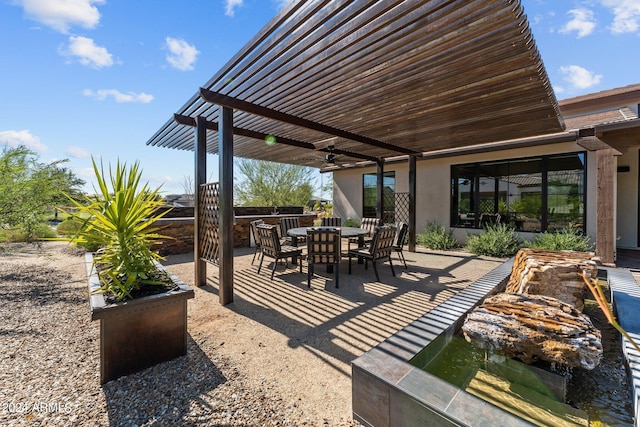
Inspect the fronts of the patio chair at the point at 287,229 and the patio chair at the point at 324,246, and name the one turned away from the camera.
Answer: the patio chair at the point at 324,246

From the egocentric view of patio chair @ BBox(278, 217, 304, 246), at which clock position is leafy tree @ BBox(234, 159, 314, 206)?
The leafy tree is roughly at 7 o'clock from the patio chair.

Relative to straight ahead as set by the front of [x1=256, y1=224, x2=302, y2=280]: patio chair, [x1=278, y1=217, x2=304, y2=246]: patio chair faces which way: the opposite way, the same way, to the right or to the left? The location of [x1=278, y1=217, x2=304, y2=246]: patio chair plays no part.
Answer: to the right

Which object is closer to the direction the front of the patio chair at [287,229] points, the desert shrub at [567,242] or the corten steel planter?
the desert shrub

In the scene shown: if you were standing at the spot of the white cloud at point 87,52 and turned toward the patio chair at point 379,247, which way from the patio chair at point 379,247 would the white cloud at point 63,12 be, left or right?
right

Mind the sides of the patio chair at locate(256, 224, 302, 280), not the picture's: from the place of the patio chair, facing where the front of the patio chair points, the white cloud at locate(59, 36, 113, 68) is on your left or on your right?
on your left

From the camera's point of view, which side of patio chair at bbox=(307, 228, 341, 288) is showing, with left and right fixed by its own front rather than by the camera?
back

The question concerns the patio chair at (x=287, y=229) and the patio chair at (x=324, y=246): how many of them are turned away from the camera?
1

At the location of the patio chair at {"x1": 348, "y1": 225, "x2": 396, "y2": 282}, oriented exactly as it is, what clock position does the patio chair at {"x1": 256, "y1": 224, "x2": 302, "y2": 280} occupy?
the patio chair at {"x1": 256, "y1": 224, "x2": 302, "y2": 280} is roughly at 10 o'clock from the patio chair at {"x1": 348, "y1": 225, "x2": 396, "y2": 282}.

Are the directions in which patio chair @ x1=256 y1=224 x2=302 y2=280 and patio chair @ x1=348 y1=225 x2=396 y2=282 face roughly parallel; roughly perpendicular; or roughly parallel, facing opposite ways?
roughly perpendicular

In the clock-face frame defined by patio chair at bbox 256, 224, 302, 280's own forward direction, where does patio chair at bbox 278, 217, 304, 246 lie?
patio chair at bbox 278, 217, 304, 246 is roughly at 11 o'clock from patio chair at bbox 256, 224, 302, 280.

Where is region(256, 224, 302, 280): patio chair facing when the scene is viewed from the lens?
facing away from the viewer and to the right of the viewer

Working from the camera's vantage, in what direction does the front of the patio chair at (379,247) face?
facing away from the viewer and to the left of the viewer
